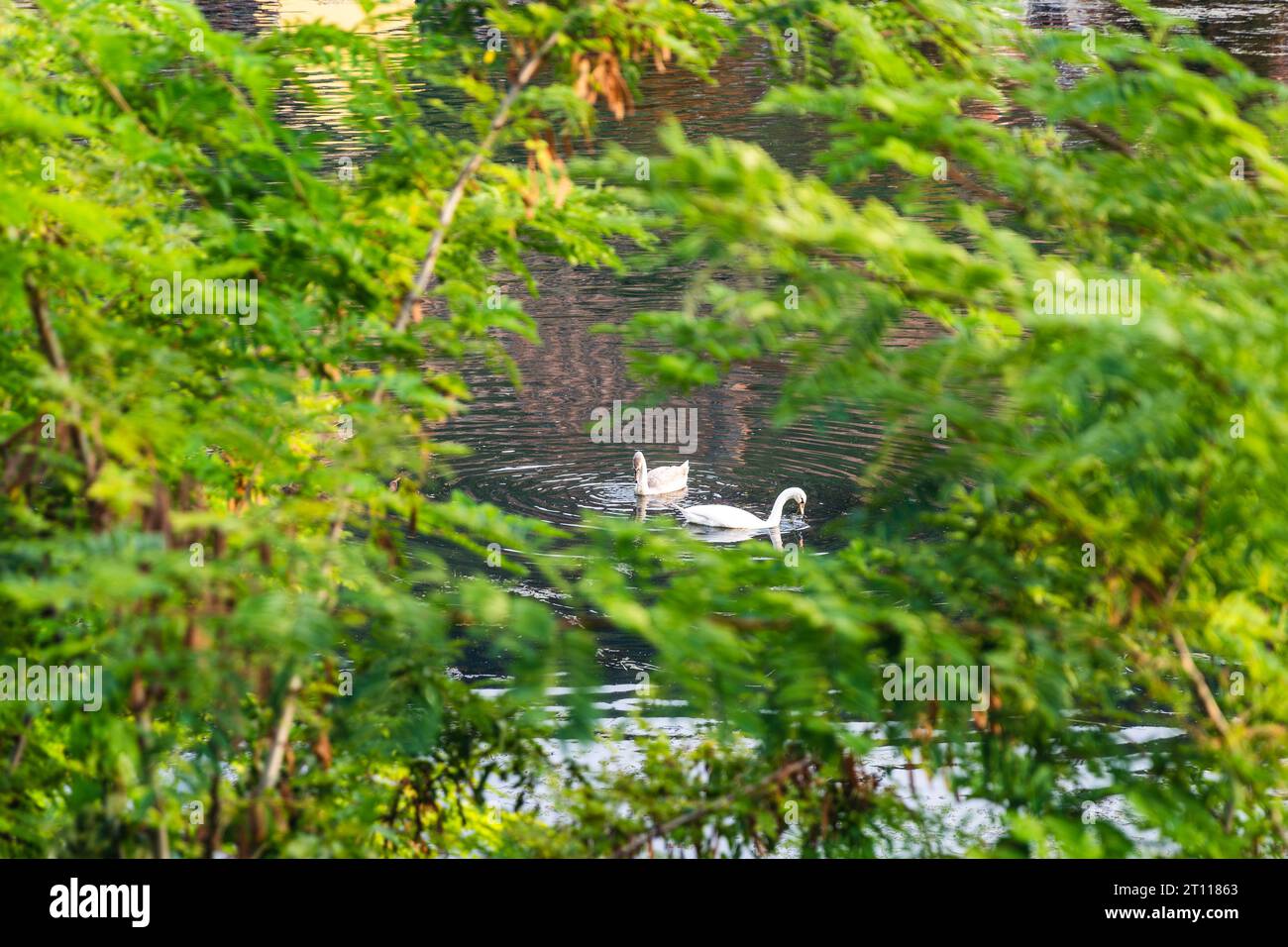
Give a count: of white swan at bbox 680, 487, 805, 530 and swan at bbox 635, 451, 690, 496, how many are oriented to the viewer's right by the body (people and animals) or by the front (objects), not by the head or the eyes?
1

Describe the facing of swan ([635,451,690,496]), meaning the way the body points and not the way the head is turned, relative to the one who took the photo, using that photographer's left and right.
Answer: facing to the left of the viewer

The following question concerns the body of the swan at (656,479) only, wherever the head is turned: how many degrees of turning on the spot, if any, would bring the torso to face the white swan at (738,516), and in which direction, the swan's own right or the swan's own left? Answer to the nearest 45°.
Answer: approximately 135° to the swan's own left

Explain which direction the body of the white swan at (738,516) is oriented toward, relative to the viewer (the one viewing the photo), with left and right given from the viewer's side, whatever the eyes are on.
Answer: facing to the right of the viewer

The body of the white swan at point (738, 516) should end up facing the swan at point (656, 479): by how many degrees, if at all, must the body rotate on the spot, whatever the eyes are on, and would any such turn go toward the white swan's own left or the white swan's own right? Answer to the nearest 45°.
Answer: approximately 135° to the white swan's own left

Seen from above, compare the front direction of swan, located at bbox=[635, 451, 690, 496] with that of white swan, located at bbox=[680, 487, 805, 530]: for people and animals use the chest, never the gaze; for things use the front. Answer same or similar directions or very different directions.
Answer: very different directions

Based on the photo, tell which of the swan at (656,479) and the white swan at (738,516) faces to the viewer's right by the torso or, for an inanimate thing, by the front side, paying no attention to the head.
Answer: the white swan
